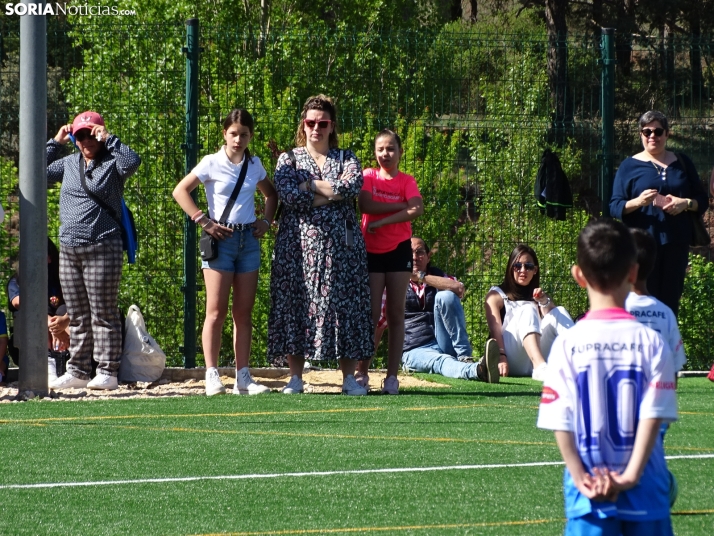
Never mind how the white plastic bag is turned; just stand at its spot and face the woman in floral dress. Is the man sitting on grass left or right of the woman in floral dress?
left

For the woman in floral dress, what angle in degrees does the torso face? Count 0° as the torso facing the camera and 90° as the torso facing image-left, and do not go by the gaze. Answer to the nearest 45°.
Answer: approximately 0°

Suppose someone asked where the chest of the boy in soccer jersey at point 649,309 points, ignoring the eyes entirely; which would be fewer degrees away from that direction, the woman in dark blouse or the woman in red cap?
the woman in dark blouse

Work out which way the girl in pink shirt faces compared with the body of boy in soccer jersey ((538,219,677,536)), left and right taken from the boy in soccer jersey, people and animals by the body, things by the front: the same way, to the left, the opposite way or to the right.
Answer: the opposite way

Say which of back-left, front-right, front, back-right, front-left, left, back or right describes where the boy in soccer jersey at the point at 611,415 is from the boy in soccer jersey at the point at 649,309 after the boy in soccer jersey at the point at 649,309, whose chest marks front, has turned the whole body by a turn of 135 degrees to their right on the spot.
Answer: front-right

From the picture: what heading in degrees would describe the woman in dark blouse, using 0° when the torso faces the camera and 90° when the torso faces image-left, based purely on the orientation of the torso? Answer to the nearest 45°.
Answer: approximately 0°

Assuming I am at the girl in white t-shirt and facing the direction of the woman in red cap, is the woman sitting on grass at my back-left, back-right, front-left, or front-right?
back-right

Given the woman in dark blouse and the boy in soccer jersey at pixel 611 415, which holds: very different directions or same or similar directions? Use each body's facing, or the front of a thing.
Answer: very different directions

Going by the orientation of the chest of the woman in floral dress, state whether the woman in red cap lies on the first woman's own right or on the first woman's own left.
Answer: on the first woman's own right

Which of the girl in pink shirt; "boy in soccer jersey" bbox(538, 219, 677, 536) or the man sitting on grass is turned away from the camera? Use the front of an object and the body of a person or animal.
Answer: the boy in soccer jersey

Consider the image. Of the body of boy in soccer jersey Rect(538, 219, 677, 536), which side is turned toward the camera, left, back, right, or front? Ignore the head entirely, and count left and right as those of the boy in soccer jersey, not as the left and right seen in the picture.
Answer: back

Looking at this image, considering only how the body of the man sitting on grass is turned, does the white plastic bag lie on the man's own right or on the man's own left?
on the man's own right

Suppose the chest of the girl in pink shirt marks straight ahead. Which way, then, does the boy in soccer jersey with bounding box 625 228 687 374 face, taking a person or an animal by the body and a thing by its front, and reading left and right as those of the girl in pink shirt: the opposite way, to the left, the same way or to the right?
the opposite way

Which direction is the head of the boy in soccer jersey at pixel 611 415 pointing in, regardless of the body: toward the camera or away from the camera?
away from the camera

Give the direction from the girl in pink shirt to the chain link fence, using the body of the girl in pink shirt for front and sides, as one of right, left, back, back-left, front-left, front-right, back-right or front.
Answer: back
